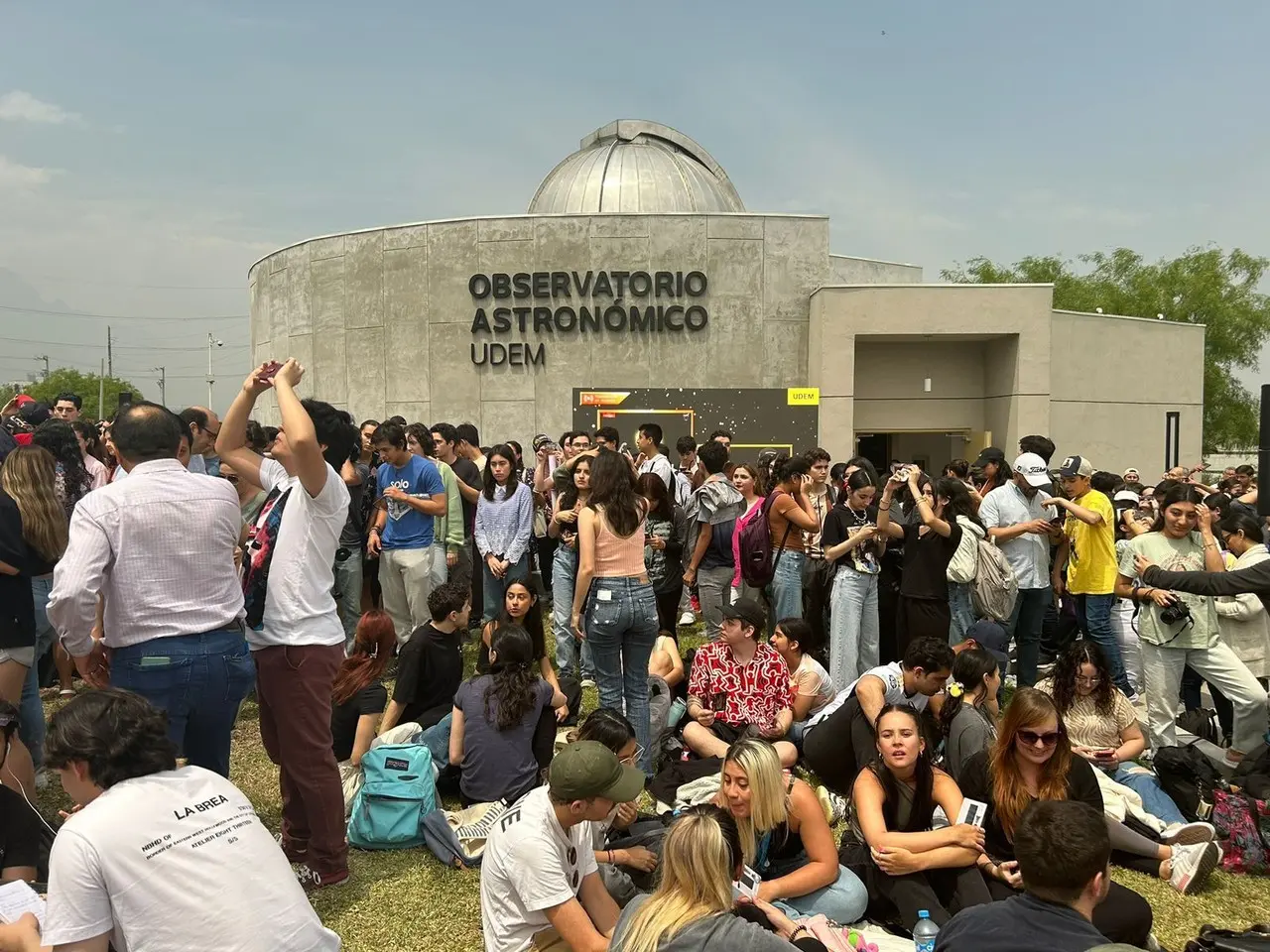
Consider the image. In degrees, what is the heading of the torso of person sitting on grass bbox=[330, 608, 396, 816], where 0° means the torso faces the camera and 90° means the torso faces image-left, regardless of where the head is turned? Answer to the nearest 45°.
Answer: approximately 225°

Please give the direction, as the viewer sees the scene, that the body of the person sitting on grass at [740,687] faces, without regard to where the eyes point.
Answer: toward the camera

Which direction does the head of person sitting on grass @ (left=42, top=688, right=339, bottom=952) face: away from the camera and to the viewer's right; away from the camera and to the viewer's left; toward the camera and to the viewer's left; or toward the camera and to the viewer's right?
away from the camera and to the viewer's left

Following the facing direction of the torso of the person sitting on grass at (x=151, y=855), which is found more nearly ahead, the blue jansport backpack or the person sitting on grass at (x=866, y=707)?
the blue jansport backpack

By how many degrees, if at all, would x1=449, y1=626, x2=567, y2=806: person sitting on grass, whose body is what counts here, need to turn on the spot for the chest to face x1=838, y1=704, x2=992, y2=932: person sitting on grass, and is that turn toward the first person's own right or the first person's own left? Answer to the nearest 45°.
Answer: approximately 135° to the first person's own right

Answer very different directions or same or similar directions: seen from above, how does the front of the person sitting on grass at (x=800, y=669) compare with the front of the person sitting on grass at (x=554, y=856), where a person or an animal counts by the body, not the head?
very different directions

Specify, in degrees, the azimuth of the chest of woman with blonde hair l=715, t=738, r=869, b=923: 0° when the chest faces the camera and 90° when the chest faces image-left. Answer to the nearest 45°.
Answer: approximately 45°

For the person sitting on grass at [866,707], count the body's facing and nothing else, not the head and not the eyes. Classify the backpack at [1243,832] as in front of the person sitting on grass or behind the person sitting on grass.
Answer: in front
